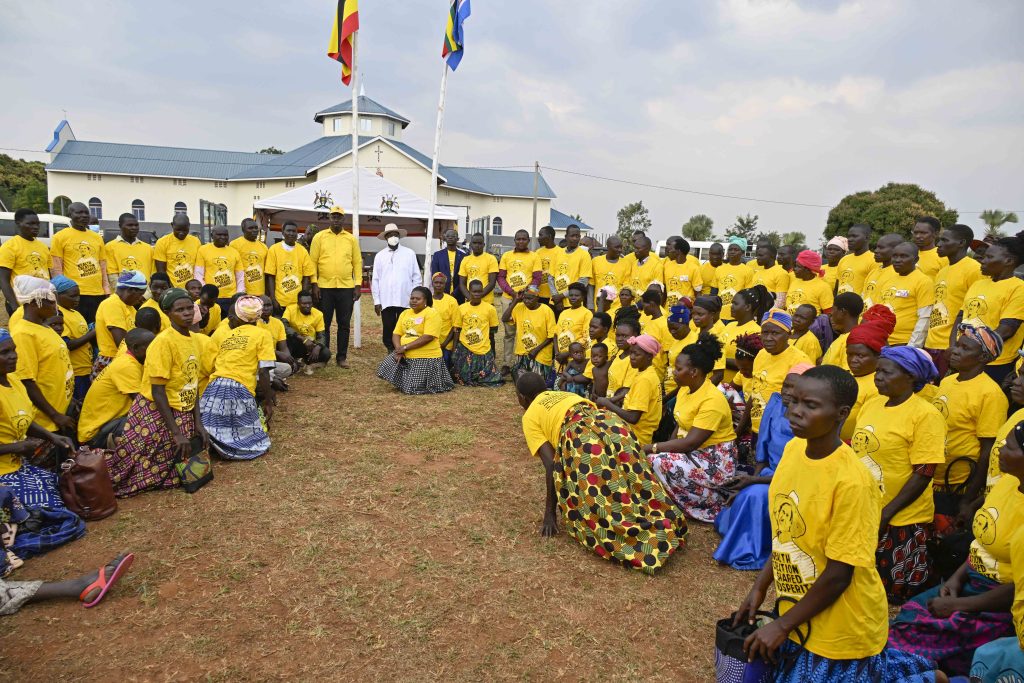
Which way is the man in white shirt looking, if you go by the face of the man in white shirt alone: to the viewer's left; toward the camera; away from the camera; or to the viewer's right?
toward the camera

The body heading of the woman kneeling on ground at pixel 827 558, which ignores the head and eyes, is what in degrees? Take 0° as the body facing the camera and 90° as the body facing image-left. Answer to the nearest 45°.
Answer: approximately 45°

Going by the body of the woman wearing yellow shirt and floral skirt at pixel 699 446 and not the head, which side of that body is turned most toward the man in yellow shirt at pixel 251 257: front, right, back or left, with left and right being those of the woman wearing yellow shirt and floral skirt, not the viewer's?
front

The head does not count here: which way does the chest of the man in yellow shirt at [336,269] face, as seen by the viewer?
toward the camera

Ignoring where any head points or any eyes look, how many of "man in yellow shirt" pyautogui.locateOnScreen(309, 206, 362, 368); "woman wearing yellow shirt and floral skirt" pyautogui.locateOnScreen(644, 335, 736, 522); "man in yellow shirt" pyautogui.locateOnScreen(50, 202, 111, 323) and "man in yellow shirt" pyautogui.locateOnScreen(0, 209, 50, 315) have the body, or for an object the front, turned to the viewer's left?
1

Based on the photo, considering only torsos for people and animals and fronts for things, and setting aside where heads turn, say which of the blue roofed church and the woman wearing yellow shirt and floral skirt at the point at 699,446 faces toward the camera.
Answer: the blue roofed church

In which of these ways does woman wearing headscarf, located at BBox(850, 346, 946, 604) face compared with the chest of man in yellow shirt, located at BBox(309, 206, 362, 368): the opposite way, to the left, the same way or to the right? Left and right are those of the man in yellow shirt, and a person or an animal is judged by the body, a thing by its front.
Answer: to the right

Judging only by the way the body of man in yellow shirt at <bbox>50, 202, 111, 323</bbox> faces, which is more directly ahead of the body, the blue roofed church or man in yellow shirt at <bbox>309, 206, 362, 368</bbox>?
the man in yellow shirt

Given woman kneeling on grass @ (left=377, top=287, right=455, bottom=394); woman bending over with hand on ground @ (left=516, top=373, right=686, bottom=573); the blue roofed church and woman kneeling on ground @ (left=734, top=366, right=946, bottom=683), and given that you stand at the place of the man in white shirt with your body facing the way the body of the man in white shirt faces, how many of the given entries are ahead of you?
3

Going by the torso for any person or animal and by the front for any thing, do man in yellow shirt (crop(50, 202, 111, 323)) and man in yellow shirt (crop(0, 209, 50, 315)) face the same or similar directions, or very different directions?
same or similar directions

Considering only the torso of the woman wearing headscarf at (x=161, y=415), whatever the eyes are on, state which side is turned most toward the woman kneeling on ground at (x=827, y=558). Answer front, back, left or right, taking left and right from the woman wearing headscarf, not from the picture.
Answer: front

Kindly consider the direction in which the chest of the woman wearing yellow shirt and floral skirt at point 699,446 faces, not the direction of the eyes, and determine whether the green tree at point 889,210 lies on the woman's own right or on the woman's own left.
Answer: on the woman's own right

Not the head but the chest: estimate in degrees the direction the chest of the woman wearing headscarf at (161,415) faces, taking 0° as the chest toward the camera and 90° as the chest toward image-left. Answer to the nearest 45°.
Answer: approximately 315°

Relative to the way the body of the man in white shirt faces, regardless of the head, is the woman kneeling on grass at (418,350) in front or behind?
in front

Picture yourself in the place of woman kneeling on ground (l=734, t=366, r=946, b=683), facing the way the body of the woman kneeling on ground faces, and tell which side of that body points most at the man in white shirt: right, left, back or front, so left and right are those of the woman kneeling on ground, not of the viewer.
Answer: right

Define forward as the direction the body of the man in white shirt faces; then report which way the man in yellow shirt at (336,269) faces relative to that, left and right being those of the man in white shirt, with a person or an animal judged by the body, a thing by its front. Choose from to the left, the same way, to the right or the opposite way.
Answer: the same way

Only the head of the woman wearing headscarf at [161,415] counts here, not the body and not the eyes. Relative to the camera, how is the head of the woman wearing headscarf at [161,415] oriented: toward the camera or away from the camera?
toward the camera

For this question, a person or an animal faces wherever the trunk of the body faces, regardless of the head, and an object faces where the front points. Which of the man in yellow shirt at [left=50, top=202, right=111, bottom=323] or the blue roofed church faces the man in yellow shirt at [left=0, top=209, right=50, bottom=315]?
the blue roofed church

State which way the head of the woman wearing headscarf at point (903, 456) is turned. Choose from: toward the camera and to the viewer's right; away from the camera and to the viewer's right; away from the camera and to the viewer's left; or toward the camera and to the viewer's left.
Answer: toward the camera and to the viewer's left

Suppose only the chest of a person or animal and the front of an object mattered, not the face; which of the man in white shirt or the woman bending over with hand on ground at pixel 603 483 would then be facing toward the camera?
the man in white shirt

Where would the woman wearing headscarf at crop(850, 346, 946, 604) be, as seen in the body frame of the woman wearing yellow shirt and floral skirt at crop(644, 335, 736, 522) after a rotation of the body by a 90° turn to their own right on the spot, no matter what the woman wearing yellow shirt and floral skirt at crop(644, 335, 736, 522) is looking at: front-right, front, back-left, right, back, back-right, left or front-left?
back-right
